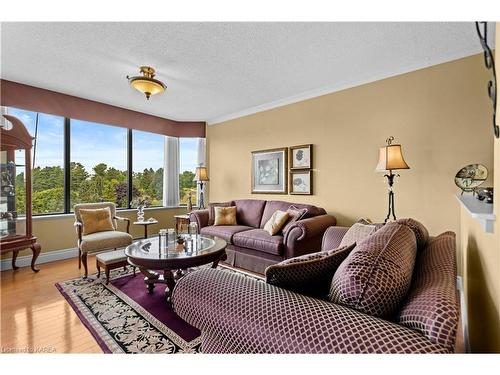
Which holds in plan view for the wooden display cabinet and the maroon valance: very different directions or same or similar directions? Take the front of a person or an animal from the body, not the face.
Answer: same or similar directions

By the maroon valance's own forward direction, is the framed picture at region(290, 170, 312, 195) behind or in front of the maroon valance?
in front

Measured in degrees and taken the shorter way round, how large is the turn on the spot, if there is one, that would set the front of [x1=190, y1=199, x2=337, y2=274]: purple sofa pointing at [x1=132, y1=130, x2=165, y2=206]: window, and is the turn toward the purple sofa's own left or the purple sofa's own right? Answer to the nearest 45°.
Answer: approximately 90° to the purple sofa's own right

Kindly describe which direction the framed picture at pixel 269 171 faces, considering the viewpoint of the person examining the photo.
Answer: facing the viewer and to the left of the viewer

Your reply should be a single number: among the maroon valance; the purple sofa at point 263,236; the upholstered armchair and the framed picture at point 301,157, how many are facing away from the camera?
0

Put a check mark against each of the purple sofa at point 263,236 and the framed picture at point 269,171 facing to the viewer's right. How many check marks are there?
0

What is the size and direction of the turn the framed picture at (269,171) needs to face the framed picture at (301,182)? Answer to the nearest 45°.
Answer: approximately 90° to its left

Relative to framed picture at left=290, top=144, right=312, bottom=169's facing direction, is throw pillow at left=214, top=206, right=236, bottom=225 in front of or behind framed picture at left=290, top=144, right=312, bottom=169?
in front

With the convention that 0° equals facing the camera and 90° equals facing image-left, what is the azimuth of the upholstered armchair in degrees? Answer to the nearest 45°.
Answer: approximately 315°

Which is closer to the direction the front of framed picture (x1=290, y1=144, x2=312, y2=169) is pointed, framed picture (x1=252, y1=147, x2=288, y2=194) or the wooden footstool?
the wooden footstool

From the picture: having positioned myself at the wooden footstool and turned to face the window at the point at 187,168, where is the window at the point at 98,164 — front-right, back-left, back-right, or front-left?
front-left
